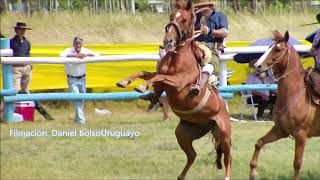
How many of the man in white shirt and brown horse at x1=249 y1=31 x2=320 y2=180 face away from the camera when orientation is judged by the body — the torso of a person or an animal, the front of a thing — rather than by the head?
0

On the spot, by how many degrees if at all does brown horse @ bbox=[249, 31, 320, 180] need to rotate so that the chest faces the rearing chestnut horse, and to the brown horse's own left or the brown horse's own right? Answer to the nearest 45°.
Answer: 0° — it already faces it

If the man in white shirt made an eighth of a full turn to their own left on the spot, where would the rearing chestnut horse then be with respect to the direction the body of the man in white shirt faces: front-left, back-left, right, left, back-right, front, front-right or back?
front-right

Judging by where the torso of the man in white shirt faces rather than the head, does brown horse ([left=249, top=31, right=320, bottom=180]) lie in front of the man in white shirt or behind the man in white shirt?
in front

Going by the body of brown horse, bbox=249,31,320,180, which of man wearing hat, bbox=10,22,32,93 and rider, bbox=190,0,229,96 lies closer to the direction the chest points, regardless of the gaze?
the rider

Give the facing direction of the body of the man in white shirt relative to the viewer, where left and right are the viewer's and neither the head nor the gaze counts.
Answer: facing the viewer

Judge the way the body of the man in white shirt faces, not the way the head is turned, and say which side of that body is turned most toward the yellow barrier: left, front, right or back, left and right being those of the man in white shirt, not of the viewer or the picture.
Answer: back

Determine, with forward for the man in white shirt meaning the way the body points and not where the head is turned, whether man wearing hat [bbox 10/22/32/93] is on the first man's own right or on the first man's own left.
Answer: on the first man's own right

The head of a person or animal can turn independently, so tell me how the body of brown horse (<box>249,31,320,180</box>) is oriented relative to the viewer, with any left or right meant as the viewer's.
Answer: facing the viewer and to the left of the viewer

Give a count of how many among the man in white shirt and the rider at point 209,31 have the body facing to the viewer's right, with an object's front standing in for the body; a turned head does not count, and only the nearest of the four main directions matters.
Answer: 0

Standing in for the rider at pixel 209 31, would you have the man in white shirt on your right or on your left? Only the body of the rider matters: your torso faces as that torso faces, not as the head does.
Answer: on your right

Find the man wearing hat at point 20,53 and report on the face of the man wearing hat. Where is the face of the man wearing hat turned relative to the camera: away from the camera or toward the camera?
toward the camera

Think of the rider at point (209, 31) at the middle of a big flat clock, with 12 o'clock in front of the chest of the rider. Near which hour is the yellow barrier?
The yellow barrier is roughly at 4 o'clock from the rider.

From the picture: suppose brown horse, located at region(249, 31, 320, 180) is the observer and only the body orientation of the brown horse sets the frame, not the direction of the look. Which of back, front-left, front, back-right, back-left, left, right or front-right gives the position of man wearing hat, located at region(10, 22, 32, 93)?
right

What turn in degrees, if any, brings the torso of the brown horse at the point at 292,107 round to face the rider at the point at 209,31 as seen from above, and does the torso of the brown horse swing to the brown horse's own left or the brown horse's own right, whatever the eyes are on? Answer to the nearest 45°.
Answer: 0° — it already faces them

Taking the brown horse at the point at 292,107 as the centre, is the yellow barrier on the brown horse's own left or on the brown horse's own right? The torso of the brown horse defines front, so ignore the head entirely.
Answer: on the brown horse's own right

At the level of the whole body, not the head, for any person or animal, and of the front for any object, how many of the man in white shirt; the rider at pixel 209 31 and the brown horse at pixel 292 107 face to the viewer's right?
0

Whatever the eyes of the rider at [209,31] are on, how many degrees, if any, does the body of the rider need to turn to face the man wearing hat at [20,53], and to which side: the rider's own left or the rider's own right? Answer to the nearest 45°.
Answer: approximately 90° to the rider's own right
